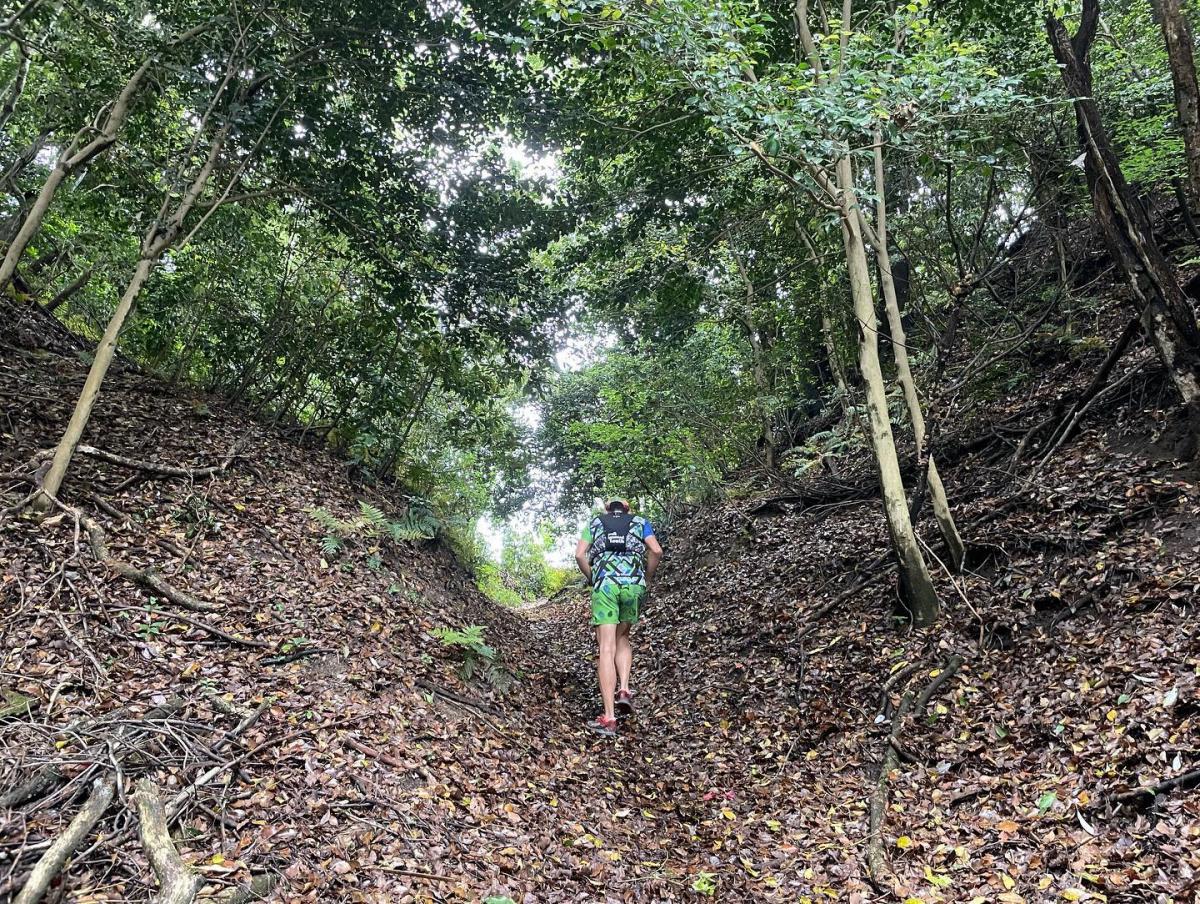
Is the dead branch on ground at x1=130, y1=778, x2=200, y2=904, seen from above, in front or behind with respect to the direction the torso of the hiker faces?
behind

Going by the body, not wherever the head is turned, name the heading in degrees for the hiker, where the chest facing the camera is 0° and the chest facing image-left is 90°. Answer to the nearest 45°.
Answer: approximately 180°

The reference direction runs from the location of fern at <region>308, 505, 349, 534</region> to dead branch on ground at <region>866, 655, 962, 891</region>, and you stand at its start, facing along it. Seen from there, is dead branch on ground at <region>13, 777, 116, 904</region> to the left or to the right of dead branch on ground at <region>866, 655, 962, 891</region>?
right

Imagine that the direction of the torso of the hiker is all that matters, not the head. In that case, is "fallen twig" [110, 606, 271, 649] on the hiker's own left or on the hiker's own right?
on the hiker's own left

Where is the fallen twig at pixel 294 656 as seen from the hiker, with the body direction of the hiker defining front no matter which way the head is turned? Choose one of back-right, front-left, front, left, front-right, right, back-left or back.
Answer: back-left
